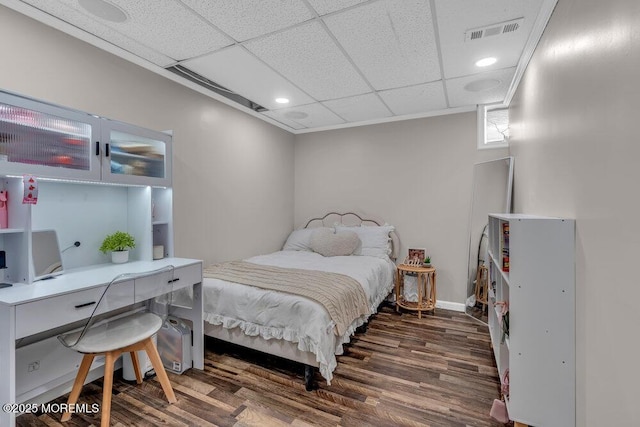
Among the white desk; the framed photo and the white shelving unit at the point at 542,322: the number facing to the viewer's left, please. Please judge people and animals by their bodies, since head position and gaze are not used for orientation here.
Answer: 1

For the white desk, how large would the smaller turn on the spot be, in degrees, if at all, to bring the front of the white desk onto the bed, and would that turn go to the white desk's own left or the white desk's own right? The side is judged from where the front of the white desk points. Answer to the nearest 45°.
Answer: approximately 45° to the white desk's own left

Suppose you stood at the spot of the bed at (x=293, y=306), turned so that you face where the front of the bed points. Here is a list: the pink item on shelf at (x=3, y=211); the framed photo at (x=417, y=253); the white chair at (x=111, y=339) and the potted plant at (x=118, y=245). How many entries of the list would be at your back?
1

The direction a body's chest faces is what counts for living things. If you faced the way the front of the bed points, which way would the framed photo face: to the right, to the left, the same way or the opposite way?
the same way

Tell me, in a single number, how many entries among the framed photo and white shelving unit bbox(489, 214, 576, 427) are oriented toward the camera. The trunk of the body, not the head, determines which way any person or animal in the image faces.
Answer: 1

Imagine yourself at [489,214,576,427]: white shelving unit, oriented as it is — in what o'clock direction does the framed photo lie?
The framed photo is roughly at 2 o'clock from the white shelving unit.

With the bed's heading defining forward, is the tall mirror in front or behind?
behind

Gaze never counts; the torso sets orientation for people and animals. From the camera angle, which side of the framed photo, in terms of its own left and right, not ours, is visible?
front

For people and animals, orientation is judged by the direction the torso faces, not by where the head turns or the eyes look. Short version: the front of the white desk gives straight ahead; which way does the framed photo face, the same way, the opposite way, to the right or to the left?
to the right

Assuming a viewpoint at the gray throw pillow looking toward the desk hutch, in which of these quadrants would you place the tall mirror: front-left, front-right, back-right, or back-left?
back-left

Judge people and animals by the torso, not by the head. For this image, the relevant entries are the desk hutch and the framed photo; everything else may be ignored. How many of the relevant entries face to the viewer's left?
0

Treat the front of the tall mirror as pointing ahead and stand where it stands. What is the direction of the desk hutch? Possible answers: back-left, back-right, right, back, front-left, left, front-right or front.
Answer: front

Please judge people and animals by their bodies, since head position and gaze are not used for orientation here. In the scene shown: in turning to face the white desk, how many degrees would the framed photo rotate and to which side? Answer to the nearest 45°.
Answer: approximately 45° to its right

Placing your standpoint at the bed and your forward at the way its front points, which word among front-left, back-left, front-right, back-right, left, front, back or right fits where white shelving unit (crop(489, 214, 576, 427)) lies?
left

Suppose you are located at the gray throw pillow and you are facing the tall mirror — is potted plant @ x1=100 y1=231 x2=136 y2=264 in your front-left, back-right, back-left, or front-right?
back-right

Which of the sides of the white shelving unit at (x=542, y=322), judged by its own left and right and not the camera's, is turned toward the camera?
left

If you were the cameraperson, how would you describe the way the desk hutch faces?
facing the viewer and to the right of the viewer

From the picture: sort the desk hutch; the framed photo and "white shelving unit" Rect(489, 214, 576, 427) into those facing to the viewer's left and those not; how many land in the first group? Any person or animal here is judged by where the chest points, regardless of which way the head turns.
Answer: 1

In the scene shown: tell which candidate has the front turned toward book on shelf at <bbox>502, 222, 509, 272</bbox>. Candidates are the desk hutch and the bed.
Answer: the desk hutch

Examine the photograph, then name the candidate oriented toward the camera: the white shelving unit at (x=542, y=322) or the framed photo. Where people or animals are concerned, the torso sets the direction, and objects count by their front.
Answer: the framed photo

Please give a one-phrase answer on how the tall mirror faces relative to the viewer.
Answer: facing the viewer and to the left of the viewer
